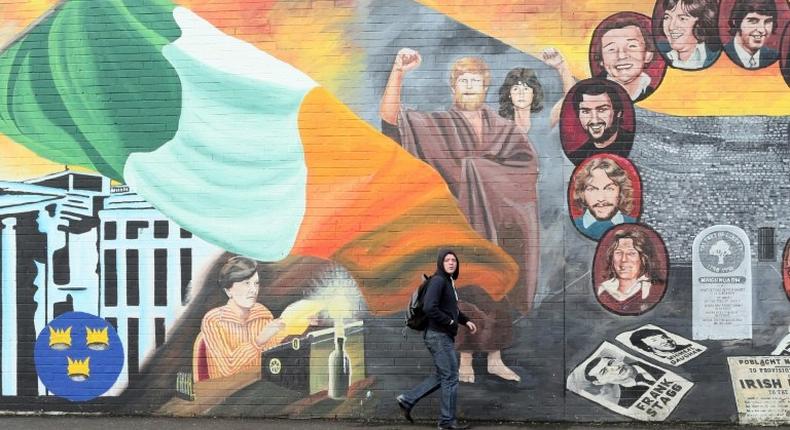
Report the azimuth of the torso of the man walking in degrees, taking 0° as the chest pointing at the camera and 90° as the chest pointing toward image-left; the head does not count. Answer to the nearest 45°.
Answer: approximately 270°
